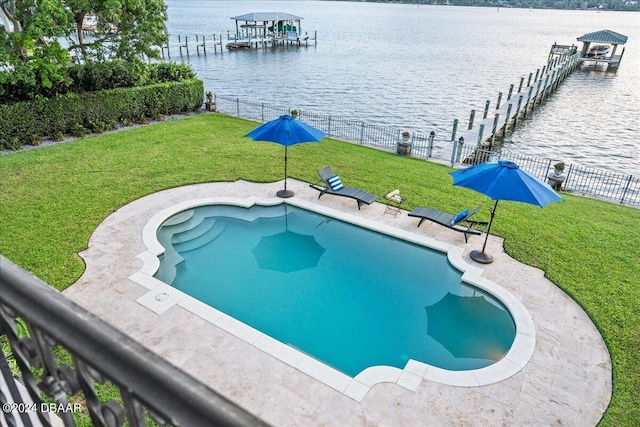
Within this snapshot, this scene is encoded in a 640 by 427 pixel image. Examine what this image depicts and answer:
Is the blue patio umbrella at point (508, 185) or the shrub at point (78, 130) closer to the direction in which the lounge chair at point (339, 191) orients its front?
the blue patio umbrella

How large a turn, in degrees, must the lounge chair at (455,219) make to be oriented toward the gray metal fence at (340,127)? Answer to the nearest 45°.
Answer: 0° — it already faces it

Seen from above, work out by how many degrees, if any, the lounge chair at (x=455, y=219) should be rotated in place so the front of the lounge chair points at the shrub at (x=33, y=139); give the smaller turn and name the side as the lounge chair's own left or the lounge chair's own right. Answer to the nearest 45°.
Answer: approximately 45° to the lounge chair's own left

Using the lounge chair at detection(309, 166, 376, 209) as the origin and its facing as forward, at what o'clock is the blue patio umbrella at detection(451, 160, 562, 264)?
The blue patio umbrella is roughly at 12 o'clock from the lounge chair.

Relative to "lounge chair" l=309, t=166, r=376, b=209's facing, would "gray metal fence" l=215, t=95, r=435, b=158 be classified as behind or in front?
behind

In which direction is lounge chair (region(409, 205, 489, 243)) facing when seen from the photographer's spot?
facing away from the viewer and to the left of the viewer

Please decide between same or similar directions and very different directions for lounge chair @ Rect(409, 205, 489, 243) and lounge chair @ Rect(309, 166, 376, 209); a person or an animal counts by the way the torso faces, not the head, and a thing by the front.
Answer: very different directions

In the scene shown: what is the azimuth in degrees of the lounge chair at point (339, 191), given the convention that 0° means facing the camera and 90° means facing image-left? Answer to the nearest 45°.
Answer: approximately 315°
